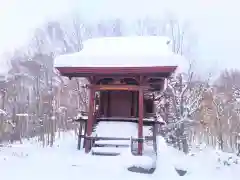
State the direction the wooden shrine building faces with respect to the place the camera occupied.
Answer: facing the viewer
